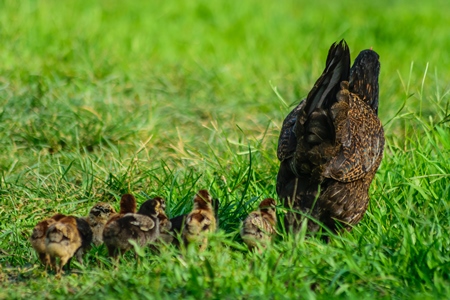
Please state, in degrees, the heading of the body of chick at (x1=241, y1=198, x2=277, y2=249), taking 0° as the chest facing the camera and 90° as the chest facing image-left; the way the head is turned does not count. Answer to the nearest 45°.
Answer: approximately 225°

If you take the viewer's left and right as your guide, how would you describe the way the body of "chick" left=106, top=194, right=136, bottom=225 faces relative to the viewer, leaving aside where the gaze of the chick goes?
facing away from the viewer and to the right of the viewer

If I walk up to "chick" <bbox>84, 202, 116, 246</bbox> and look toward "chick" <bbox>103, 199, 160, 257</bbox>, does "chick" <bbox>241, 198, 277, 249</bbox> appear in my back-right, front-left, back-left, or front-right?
front-left

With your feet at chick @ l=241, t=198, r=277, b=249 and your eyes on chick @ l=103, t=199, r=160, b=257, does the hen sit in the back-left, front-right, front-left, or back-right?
back-right

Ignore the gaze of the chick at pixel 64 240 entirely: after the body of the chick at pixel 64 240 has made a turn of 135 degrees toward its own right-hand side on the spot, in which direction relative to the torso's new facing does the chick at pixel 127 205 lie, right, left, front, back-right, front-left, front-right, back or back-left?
left

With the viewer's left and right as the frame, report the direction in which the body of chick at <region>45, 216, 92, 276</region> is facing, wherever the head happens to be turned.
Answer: facing the viewer and to the left of the viewer

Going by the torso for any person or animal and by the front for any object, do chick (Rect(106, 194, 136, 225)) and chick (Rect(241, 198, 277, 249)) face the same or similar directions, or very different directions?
same or similar directions

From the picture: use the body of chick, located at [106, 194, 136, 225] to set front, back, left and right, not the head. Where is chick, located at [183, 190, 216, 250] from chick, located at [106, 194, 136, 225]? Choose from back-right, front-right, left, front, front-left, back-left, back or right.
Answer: right

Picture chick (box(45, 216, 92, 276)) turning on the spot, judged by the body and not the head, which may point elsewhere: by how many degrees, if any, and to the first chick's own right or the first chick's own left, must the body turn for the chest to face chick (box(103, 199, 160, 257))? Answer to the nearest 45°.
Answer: approximately 135° to the first chick's own left
